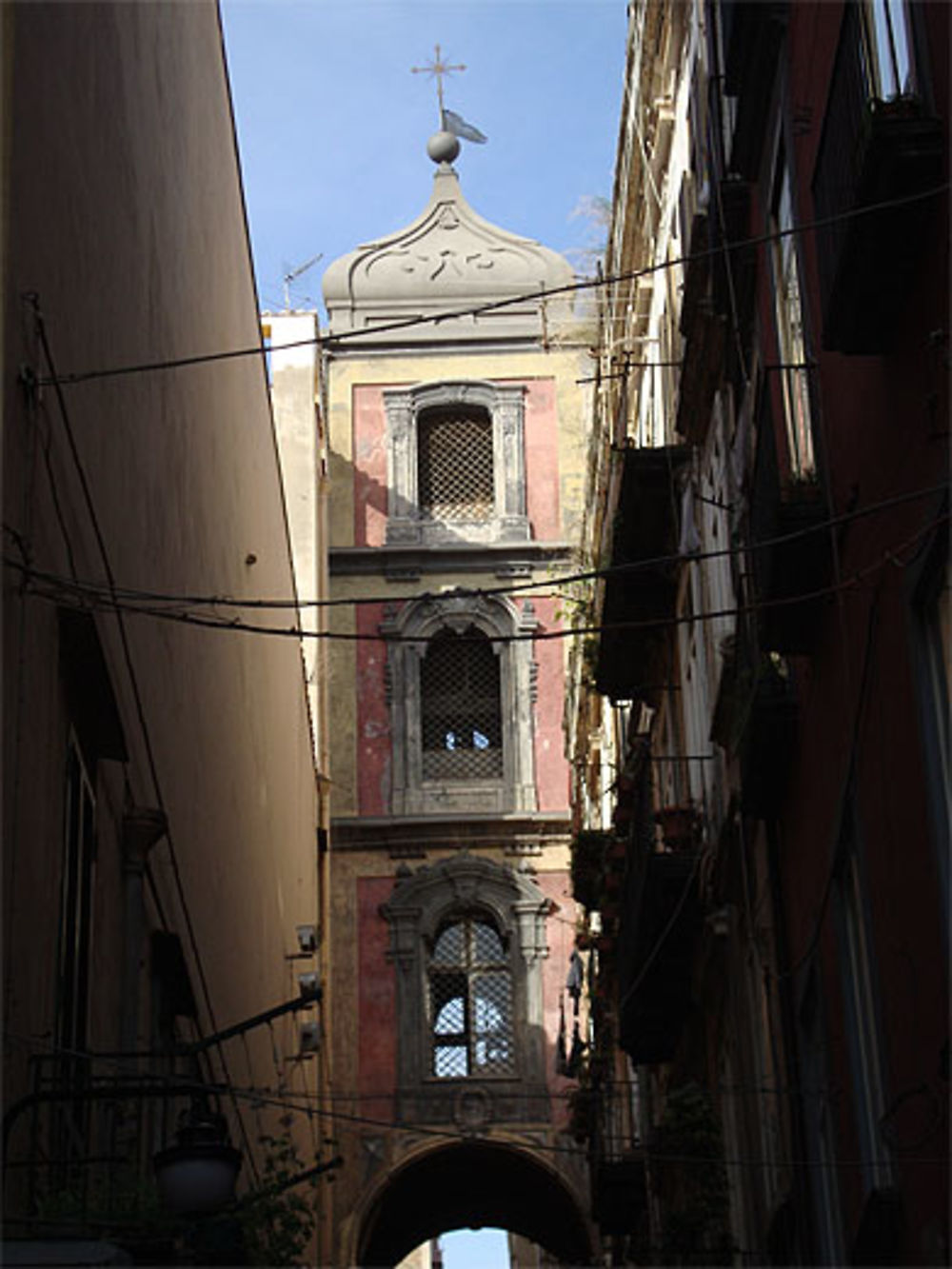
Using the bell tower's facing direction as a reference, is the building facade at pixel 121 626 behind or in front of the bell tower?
in front

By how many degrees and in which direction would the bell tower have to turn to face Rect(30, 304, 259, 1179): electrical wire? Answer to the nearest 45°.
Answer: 0° — it already faces it

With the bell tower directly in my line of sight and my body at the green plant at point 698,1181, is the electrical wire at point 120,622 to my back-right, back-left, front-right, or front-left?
back-left

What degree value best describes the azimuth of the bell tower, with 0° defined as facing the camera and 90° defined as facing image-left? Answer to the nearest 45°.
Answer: approximately 0°

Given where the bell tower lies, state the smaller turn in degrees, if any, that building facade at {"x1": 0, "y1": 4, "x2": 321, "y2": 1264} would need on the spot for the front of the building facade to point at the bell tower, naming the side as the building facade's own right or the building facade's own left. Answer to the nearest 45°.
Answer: approximately 90° to the building facade's own left

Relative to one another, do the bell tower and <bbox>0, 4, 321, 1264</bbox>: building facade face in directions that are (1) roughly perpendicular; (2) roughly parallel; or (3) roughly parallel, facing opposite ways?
roughly perpendicular

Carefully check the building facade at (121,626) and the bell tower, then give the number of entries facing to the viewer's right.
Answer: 1

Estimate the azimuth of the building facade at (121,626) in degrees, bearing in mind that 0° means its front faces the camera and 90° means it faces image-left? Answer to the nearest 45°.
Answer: approximately 270°

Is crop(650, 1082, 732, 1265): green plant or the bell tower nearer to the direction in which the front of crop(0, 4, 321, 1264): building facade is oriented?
the green plant
